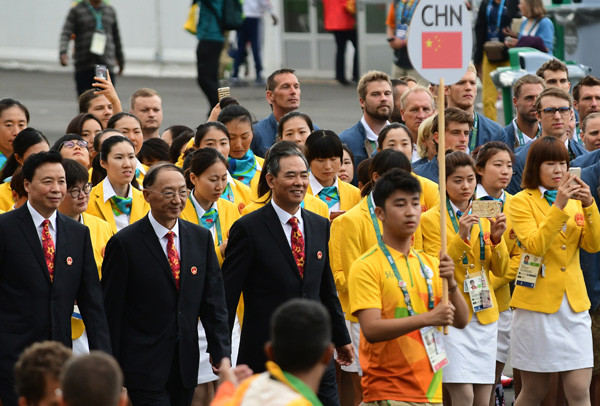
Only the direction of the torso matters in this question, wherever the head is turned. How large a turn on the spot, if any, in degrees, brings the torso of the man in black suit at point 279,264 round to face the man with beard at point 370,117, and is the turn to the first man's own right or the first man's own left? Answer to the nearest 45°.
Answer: approximately 135° to the first man's own left

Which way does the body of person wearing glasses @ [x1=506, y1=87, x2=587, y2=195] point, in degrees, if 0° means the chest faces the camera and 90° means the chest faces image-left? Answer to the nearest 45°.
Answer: approximately 315°

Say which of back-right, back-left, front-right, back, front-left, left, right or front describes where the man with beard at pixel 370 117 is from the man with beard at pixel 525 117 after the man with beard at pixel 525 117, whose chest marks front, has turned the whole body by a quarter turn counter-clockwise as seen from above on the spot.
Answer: back-left

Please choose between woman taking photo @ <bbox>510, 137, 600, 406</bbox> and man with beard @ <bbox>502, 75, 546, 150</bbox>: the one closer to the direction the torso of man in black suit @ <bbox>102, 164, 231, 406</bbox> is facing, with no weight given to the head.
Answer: the woman taking photo

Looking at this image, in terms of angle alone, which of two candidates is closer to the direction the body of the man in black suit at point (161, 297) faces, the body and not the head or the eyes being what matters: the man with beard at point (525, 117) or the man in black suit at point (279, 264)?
the man in black suit

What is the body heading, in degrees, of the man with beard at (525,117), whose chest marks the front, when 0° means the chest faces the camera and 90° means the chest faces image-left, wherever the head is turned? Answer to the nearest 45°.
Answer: approximately 315°

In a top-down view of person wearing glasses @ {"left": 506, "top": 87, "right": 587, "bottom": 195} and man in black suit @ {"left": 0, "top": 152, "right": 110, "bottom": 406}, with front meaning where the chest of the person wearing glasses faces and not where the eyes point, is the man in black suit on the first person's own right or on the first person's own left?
on the first person's own right

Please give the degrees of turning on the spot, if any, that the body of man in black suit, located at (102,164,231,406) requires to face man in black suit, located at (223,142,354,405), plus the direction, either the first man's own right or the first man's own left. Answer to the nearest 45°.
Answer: approximately 45° to the first man's own left

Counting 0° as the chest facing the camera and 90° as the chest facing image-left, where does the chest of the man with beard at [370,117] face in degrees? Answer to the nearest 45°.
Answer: approximately 315°
